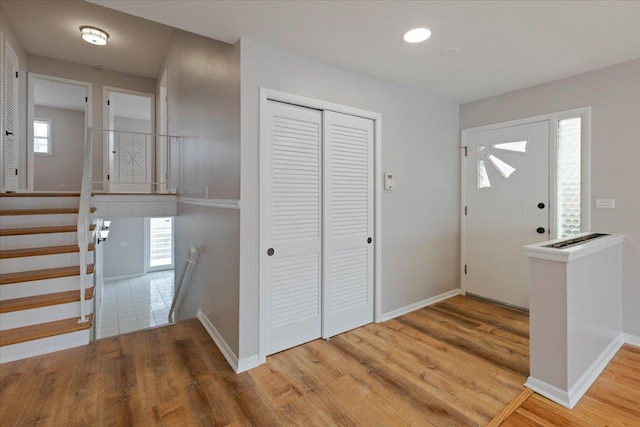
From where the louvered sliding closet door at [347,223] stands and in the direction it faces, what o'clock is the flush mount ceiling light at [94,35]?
The flush mount ceiling light is roughly at 5 o'clock from the louvered sliding closet door.

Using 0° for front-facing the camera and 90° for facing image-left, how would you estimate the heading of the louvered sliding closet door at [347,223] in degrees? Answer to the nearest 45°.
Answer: approximately 315°

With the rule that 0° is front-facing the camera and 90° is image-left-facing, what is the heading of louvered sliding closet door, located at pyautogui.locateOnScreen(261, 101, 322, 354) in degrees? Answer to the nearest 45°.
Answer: approximately 315°

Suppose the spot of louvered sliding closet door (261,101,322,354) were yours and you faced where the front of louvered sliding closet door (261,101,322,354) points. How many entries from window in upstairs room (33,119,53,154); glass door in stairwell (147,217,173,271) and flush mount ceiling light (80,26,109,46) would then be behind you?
3

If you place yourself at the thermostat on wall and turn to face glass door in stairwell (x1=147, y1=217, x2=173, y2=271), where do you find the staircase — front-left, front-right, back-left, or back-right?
front-left

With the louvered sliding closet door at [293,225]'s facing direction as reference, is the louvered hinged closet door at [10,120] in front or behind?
behind

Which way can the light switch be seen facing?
toward the camera

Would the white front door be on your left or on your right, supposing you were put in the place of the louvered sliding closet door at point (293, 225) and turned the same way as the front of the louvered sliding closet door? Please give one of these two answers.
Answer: on your left

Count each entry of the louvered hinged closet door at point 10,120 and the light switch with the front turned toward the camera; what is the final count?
1

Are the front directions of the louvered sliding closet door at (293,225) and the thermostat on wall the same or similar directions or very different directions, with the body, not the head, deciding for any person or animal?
same or similar directions

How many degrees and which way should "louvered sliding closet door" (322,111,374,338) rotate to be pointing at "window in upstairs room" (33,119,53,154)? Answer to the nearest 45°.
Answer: approximately 180°

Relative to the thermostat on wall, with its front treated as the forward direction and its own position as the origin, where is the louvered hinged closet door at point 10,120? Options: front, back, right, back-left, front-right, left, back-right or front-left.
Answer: back-right

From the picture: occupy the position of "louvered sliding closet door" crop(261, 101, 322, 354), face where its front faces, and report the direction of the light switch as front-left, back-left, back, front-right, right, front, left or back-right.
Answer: front-left

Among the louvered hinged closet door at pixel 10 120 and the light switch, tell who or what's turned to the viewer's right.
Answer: the louvered hinged closet door

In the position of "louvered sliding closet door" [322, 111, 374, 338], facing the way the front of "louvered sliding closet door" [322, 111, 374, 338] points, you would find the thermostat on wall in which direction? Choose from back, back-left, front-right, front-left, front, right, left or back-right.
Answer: left
